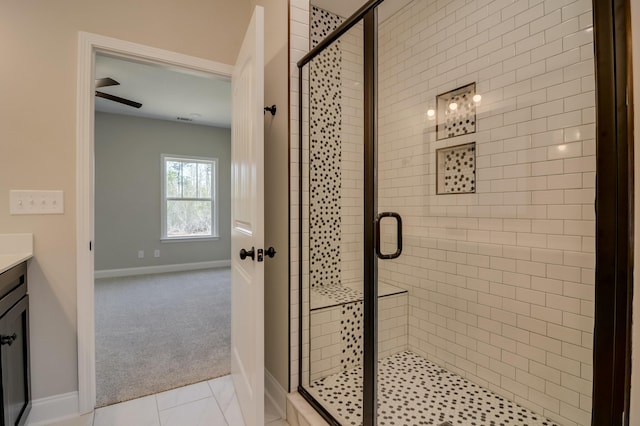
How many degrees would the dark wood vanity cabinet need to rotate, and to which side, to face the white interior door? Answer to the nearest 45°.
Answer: approximately 45° to its right

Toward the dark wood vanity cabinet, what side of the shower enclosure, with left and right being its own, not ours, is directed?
front

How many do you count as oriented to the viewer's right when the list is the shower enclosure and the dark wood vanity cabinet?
1

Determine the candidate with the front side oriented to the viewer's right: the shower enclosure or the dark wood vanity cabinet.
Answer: the dark wood vanity cabinet

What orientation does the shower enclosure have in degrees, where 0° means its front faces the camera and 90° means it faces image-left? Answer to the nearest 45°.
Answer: approximately 45°

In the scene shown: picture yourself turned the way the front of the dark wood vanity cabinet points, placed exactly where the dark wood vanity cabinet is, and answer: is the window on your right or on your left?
on your left

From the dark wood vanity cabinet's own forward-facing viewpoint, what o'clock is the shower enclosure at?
The shower enclosure is roughly at 1 o'clock from the dark wood vanity cabinet.

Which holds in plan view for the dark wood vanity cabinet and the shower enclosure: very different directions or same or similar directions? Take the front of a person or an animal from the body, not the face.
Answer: very different directions

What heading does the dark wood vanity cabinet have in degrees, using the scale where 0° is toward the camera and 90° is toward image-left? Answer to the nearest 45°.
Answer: approximately 270°
